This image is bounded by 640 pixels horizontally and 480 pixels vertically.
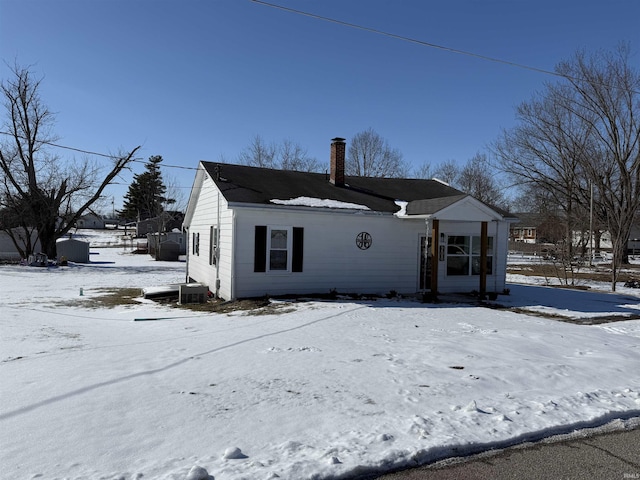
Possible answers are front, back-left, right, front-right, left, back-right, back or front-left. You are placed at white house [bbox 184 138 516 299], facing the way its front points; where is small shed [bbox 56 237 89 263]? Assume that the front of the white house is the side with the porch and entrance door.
back-right

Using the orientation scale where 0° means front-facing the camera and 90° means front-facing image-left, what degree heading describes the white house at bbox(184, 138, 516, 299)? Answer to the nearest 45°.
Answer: approximately 0°

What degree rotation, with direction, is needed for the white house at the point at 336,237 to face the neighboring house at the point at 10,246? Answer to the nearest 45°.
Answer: approximately 135° to its right

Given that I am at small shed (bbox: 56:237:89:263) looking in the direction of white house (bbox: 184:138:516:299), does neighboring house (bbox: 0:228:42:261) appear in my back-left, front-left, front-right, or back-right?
back-right
